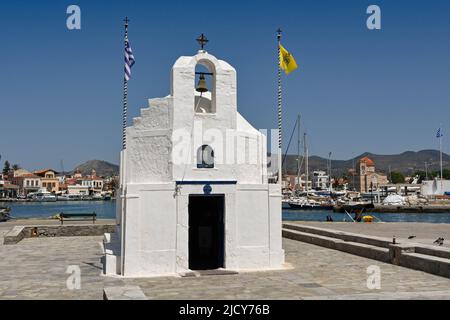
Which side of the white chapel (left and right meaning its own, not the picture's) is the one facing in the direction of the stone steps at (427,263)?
left

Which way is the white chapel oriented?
toward the camera

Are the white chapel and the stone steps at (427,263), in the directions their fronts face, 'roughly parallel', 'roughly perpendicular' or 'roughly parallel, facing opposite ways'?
roughly perpendicular

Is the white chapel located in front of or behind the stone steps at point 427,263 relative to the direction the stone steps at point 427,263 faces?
in front

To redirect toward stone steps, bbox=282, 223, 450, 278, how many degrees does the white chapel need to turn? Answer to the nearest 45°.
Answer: approximately 90° to its left

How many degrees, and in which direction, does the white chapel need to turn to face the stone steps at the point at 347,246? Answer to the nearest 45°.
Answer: approximately 135° to its left

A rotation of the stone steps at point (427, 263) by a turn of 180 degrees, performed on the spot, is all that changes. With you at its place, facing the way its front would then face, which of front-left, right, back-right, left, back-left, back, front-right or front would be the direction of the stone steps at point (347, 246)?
left

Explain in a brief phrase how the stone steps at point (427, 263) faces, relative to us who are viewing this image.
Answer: facing the viewer and to the left of the viewer

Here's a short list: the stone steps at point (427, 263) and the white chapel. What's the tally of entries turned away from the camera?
0
